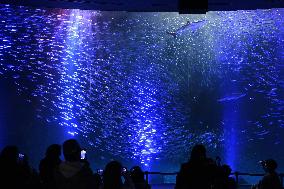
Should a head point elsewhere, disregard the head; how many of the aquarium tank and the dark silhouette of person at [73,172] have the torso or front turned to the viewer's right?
0

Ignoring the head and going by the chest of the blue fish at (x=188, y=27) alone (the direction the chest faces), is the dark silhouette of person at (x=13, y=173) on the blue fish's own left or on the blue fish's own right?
on the blue fish's own right

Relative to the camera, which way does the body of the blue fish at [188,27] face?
to the viewer's right

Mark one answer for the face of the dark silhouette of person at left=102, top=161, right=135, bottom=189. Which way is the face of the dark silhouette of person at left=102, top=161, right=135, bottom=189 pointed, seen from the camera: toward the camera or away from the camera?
away from the camera

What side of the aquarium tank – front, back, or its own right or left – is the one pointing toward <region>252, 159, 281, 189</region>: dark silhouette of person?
front

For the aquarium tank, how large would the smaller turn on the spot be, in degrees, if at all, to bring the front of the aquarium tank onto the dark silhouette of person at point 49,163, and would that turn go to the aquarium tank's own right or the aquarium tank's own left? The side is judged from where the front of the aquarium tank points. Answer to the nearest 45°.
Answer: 0° — it already faces them

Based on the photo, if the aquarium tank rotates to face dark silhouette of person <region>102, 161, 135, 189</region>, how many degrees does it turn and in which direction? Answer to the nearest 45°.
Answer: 0° — it already faces them

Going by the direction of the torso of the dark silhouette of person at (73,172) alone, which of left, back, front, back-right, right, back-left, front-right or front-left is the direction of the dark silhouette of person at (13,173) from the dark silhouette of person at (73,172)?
front-left

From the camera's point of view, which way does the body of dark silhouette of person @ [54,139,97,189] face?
away from the camera

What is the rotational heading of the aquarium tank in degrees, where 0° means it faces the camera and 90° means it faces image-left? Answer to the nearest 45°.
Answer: approximately 0°

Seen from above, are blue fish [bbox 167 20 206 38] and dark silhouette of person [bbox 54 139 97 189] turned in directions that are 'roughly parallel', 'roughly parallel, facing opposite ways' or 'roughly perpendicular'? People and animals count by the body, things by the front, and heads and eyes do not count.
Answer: roughly perpendicular

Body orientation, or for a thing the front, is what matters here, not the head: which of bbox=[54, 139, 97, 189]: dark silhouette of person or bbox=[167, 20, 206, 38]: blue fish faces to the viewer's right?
the blue fish

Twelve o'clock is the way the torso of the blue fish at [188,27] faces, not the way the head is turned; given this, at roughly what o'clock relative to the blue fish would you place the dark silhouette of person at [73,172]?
The dark silhouette of person is roughly at 3 o'clock from the blue fish.

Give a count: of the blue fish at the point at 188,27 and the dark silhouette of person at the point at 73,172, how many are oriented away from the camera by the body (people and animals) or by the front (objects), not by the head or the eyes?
1
